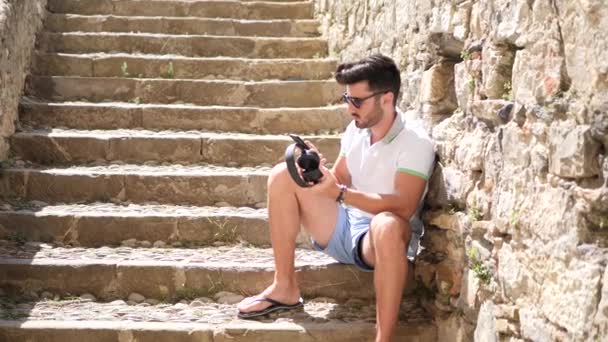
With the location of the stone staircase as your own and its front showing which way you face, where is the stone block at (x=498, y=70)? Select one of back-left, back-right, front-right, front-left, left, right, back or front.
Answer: front-left

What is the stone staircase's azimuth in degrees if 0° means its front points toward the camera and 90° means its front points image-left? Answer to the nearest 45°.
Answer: approximately 0°

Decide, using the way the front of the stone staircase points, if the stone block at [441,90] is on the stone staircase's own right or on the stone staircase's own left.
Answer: on the stone staircase's own left

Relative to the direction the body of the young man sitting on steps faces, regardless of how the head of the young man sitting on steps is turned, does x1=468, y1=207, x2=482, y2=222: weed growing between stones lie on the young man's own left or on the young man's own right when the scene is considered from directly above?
on the young man's own left

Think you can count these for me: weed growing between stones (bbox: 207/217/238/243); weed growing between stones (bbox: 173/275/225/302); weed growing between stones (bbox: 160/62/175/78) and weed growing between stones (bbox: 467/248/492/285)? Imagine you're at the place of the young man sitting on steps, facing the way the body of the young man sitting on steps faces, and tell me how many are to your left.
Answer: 1

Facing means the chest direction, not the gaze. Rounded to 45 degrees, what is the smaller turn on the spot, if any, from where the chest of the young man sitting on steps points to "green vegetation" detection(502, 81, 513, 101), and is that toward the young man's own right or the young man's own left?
approximately 90° to the young man's own left

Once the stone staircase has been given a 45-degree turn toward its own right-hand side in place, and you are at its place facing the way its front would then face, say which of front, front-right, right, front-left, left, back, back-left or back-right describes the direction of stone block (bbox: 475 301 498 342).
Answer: left

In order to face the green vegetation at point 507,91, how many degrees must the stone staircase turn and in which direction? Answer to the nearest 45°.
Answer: approximately 45° to its left
